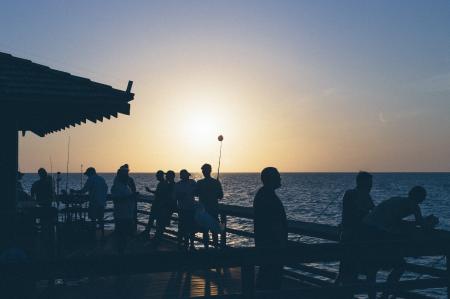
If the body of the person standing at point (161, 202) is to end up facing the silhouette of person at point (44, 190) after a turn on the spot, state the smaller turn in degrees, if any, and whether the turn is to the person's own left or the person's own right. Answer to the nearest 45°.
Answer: approximately 45° to the person's own left

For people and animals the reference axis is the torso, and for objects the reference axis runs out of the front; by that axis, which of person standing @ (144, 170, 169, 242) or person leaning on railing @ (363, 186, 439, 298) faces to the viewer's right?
the person leaning on railing

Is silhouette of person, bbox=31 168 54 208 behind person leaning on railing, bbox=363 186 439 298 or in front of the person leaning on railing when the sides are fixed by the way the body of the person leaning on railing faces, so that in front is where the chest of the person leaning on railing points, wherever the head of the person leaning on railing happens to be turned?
behind

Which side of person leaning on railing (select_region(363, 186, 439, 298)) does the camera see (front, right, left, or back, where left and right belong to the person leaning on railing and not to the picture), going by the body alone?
right

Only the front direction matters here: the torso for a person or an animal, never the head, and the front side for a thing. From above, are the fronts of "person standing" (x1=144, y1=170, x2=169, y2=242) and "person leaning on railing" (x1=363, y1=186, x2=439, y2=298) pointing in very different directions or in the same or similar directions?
very different directions

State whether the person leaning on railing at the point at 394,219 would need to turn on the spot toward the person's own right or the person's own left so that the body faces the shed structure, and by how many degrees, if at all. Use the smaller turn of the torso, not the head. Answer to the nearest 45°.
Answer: approximately 180°

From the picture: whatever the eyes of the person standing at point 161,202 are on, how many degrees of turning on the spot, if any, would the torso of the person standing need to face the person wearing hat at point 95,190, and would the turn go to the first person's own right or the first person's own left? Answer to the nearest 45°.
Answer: approximately 45° to the first person's own left
